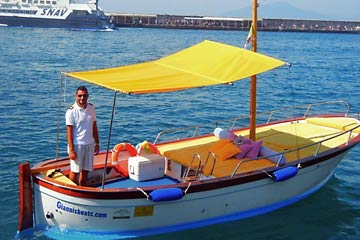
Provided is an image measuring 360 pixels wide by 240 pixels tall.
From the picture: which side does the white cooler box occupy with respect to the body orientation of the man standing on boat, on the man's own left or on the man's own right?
on the man's own left

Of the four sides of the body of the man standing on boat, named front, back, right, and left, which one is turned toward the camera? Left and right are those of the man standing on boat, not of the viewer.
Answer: front

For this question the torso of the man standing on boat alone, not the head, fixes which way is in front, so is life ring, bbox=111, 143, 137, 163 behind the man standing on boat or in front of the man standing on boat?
behind

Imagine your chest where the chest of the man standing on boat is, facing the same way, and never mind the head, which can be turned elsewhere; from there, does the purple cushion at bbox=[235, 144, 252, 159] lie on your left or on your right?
on your left
